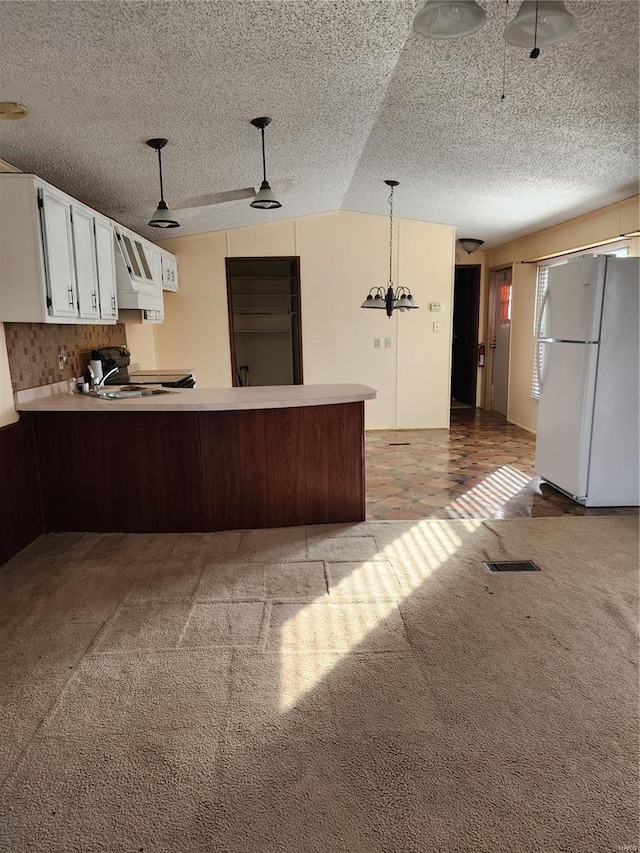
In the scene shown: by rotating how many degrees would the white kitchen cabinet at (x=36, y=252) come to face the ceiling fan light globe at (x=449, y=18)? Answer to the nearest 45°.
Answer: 0° — it already faces it

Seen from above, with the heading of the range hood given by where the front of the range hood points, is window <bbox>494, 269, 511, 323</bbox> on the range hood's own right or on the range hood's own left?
on the range hood's own left

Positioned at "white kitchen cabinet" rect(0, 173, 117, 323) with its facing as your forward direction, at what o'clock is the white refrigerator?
The white refrigerator is roughly at 11 o'clock from the white kitchen cabinet.

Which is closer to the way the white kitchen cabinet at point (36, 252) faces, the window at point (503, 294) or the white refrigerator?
the white refrigerator

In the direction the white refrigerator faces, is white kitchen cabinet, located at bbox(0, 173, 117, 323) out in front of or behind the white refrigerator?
in front

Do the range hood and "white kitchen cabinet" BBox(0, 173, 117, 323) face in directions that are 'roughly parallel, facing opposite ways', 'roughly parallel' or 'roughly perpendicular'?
roughly parallel

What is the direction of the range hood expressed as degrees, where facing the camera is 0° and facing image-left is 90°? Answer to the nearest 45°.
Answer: approximately 315°

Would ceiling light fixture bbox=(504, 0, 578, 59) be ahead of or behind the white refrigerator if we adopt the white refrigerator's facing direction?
ahead

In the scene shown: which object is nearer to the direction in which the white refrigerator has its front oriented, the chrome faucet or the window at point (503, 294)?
the chrome faucet

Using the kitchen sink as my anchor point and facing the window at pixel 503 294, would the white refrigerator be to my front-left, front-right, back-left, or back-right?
front-right

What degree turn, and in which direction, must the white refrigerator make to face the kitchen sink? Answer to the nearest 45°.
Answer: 0° — it already faces it

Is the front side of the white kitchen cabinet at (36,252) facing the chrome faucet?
no

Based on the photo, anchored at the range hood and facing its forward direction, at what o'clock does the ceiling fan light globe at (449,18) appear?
The ceiling fan light globe is roughly at 1 o'clock from the range hood.

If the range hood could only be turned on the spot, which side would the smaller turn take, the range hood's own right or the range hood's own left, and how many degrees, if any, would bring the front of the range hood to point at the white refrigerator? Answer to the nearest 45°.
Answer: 0° — it already faces it

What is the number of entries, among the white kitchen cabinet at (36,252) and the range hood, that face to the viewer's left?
0

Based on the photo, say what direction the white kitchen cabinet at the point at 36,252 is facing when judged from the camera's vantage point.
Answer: facing the viewer and to the right of the viewer

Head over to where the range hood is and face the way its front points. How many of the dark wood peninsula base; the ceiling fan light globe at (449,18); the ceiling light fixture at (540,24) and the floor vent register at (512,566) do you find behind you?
0

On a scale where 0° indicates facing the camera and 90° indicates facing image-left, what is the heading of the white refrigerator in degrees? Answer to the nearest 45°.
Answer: approximately 45°
